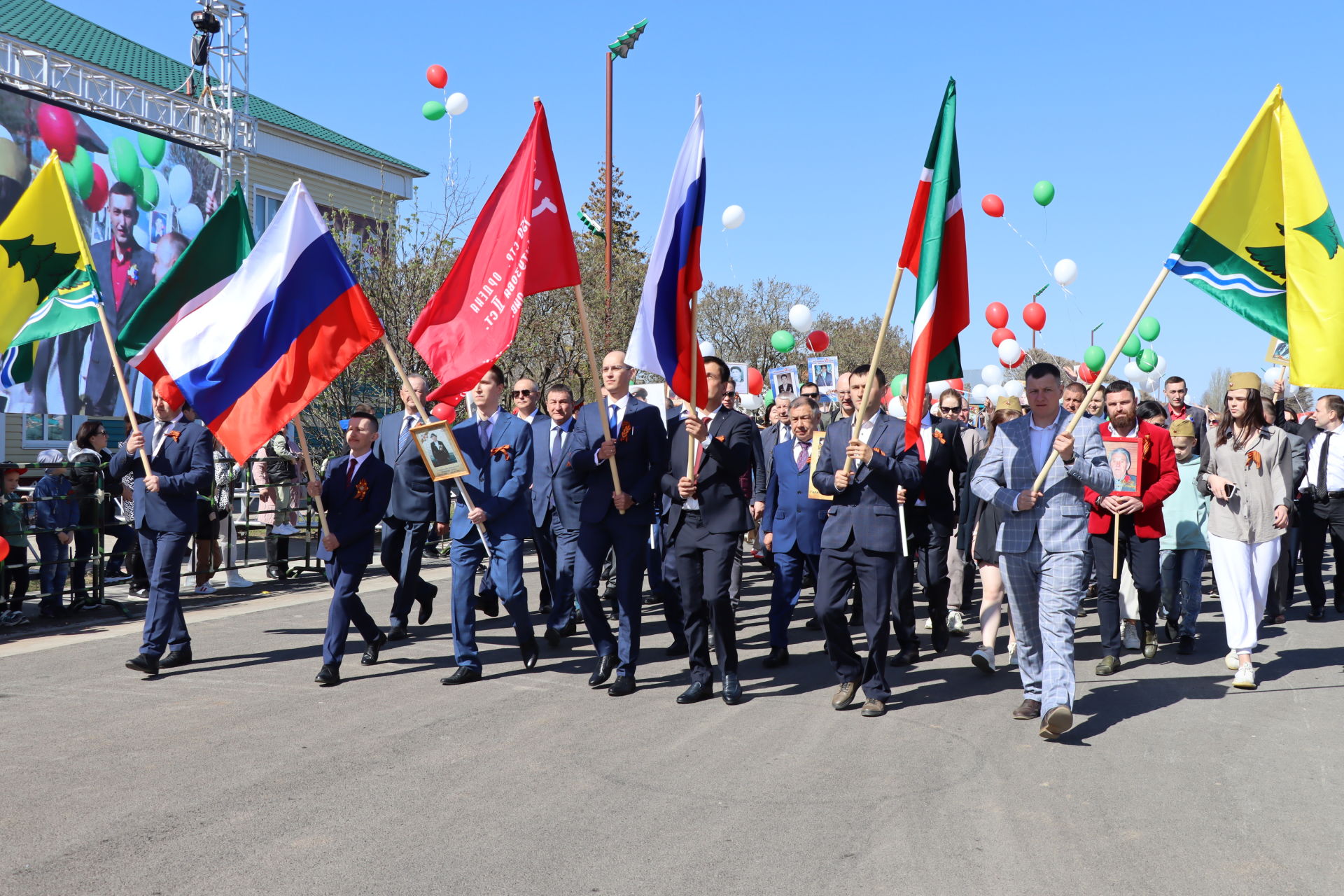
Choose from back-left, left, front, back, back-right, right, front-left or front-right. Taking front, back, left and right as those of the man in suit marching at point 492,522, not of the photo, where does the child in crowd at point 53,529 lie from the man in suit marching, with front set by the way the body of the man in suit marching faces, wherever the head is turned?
right

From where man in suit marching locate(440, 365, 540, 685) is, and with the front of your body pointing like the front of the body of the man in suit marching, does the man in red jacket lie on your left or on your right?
on your left

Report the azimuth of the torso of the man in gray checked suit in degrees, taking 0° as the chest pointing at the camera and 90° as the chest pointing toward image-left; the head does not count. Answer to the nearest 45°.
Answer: approximately 0°

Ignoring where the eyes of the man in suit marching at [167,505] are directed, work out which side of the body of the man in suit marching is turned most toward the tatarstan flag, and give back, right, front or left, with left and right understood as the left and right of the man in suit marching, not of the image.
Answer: left

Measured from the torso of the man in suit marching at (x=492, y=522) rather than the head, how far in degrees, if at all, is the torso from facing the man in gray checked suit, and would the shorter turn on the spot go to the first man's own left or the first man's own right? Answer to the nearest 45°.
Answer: approximately 90° to the first man's own left

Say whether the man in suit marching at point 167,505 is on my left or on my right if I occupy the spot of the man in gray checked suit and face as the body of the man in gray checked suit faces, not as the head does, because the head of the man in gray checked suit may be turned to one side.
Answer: on my right
